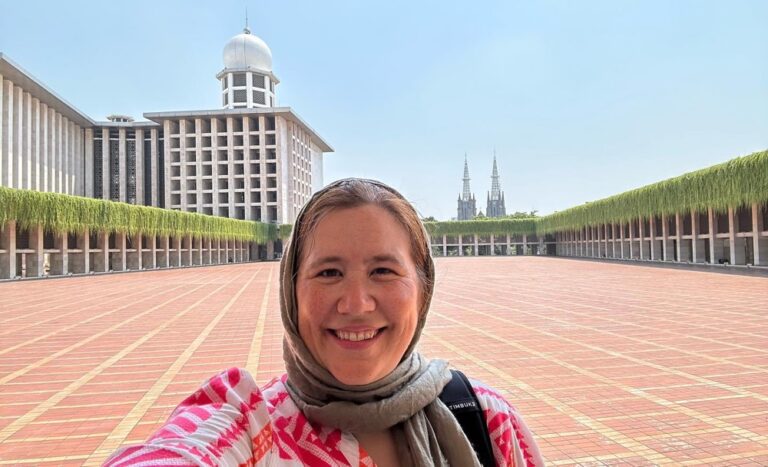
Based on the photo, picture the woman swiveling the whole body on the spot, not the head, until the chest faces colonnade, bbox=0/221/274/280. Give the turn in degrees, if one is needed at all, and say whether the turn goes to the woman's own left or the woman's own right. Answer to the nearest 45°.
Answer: approximately 135° to the woman's own right

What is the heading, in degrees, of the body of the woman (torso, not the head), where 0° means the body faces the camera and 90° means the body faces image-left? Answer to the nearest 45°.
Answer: approximately 0°

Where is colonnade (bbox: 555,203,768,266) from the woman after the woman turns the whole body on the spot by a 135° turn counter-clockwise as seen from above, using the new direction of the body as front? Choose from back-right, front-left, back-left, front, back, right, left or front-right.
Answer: front

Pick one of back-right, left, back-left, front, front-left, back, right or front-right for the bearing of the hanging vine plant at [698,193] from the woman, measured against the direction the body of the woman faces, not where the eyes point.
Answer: back-left

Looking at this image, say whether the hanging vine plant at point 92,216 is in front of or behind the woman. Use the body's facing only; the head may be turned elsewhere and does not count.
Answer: behind
